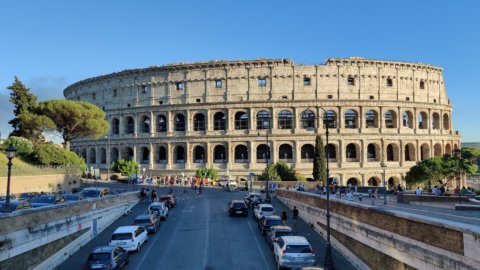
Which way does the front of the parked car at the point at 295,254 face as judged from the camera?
facing away from the viewer

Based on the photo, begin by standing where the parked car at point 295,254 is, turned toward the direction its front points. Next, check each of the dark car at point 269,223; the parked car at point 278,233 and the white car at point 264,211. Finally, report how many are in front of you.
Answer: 3

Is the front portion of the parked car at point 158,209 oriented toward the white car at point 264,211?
no

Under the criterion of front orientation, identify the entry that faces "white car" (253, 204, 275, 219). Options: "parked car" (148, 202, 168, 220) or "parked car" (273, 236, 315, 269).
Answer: "parked car" (273, 236, 315, 269)

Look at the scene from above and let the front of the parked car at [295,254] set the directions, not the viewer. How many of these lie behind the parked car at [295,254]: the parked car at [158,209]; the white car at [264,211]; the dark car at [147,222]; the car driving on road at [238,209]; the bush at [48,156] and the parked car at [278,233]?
0

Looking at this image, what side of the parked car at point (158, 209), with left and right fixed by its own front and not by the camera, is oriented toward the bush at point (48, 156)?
left

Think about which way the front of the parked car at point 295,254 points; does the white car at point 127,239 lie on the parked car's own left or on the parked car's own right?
on the parked car's own left

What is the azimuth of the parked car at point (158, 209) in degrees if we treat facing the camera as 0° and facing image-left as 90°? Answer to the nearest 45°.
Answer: approximately 180°

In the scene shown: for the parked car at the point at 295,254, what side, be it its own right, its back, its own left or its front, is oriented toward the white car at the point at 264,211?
front

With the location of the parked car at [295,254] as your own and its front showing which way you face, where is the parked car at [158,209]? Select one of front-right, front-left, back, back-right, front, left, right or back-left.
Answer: front-left

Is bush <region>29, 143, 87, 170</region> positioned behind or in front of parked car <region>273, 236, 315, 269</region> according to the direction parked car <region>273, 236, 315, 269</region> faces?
in front

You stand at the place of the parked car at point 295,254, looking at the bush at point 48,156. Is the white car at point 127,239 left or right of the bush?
left

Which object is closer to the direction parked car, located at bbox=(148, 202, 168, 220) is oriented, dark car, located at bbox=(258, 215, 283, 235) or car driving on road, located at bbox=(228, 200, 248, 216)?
the dark car
